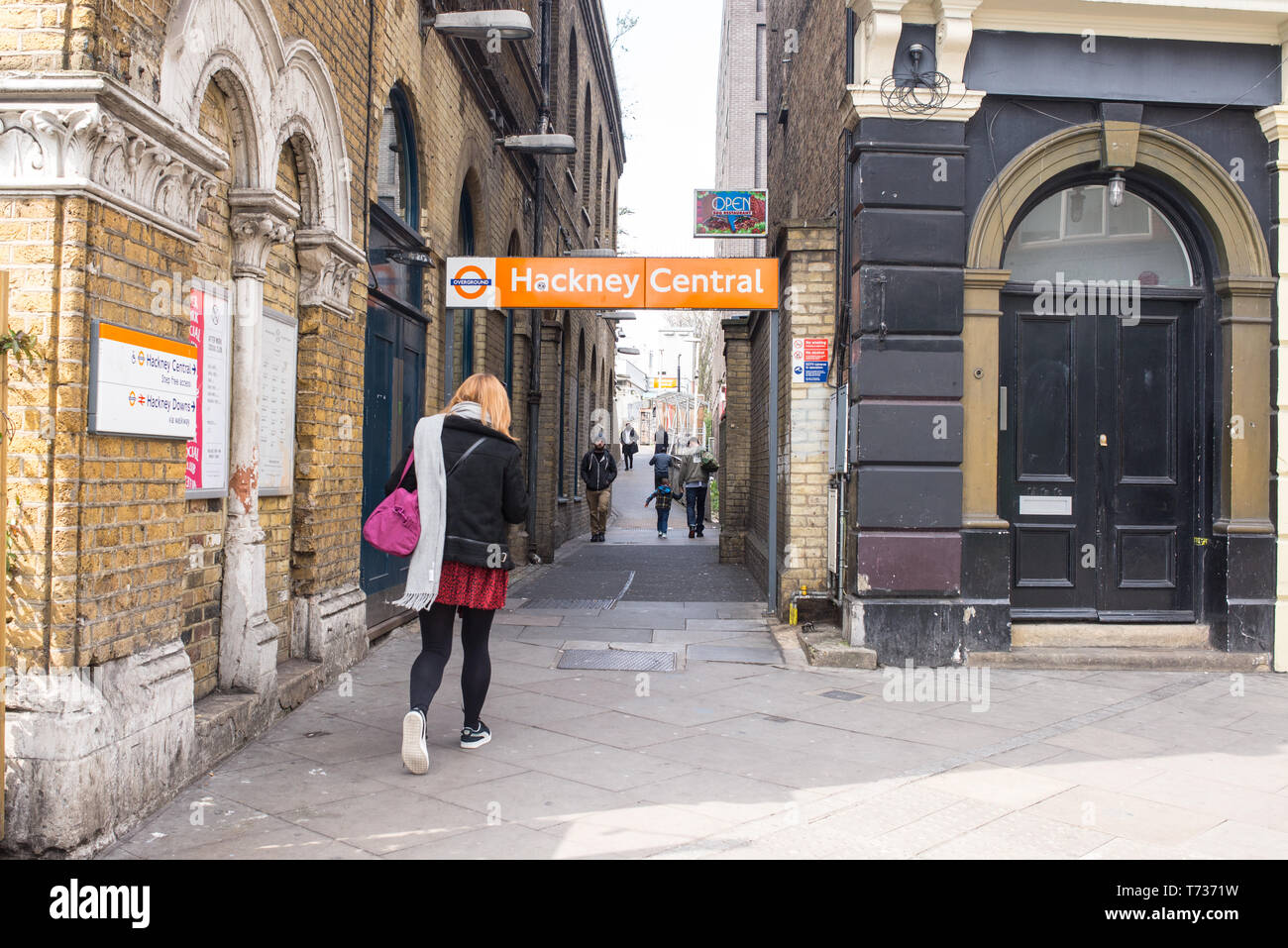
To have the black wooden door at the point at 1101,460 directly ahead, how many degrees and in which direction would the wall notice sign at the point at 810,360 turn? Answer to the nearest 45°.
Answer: approximately 90° to its left

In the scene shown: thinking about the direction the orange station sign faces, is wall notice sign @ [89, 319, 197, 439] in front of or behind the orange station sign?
in front

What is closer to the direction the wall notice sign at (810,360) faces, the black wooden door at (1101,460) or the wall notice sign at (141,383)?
the wall notice sign

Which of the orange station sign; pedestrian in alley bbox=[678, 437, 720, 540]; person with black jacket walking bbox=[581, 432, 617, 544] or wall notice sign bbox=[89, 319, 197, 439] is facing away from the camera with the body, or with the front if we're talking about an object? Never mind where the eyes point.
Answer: the pedestrian in alley

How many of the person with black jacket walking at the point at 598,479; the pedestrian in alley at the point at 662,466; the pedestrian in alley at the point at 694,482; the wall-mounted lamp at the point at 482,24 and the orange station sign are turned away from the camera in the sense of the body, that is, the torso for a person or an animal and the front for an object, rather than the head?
2

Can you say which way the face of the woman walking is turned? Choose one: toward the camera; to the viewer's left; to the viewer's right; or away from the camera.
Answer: away from the camera

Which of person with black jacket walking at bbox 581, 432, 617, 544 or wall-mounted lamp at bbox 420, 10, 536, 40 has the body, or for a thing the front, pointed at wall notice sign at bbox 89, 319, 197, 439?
the person with black jacket walking

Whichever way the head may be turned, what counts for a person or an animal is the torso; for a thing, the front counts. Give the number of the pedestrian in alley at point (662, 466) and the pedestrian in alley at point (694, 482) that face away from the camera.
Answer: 2

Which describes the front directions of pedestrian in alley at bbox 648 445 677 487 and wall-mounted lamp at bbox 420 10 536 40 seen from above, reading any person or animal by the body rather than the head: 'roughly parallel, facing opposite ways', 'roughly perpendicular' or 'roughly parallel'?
roughly perpendicular

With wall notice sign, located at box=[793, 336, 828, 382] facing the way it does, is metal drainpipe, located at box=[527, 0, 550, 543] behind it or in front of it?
behind

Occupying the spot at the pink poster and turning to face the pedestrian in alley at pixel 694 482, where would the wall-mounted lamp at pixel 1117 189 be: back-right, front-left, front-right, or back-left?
front-right

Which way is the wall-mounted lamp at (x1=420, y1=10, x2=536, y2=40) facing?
to the viewer's right

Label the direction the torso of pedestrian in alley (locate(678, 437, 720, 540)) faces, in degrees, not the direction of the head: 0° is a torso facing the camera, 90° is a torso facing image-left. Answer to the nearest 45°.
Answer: approximately 180°

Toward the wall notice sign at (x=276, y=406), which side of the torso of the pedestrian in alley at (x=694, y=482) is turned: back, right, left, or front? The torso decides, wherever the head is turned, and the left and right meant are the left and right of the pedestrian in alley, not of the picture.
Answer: back

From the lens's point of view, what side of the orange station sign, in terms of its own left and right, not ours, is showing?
front

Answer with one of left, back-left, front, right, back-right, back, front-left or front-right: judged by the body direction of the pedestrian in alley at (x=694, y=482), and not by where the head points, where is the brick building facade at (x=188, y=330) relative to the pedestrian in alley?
back
